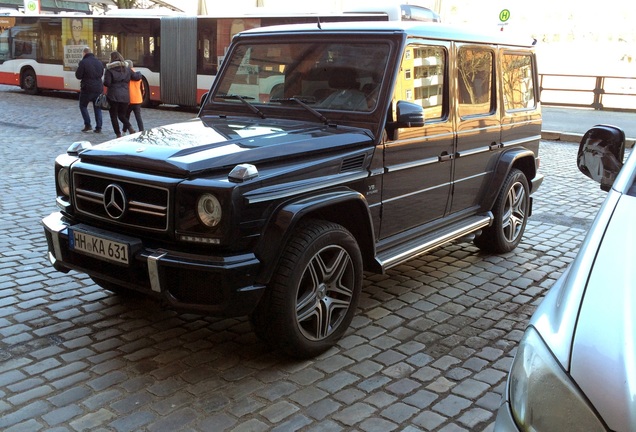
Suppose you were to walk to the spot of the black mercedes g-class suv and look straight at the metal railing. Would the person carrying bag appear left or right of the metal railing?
left

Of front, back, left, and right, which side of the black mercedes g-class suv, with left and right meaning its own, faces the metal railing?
back

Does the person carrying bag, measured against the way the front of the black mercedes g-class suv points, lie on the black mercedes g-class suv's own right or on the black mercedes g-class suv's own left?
on the black mercedes g-class suv's own right

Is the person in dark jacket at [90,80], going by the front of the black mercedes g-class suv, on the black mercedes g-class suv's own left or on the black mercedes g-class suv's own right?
on the black mercedes g-class suv's own right

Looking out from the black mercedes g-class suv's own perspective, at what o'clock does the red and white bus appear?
The red and white bus is roughly at 4 o'clock from the black mercedes g-class suv.

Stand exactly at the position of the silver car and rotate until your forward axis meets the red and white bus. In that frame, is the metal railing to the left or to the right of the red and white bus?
right

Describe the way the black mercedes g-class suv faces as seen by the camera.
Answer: facing the viewer and to the left of the viewer

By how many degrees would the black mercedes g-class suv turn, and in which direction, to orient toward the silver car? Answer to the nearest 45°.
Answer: approximately 45° to its left

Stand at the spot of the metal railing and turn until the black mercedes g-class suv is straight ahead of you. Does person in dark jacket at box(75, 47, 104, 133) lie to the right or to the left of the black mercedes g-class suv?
right
